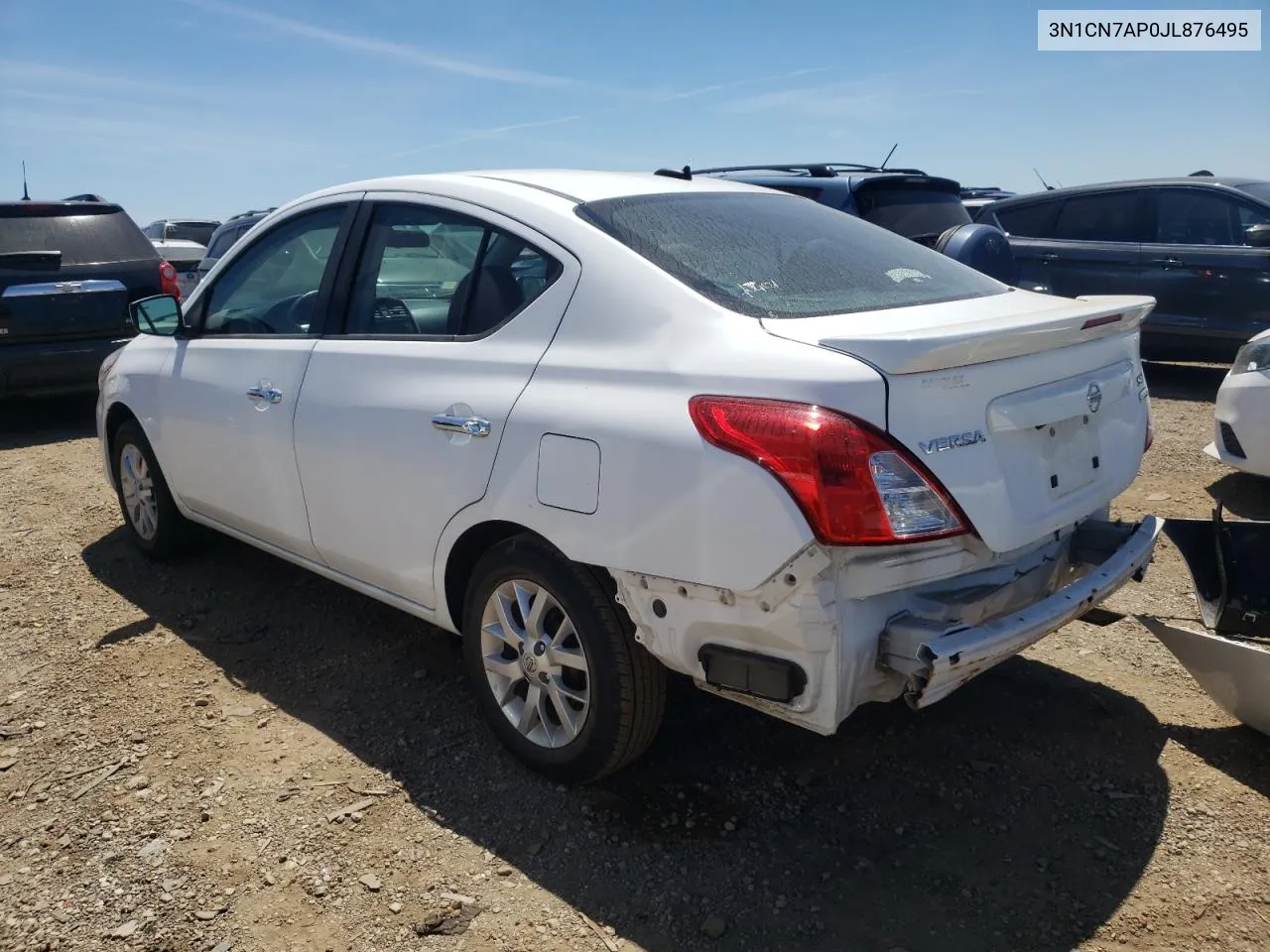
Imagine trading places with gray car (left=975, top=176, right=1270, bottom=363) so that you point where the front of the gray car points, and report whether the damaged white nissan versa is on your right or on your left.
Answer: on your right

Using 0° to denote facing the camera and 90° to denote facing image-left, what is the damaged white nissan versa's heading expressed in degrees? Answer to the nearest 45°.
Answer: approximately 135°

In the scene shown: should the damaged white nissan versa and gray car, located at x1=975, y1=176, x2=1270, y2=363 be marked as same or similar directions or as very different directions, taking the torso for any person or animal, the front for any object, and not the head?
very different directions

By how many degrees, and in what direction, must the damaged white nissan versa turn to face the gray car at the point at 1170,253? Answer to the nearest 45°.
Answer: approximately 90° to its right

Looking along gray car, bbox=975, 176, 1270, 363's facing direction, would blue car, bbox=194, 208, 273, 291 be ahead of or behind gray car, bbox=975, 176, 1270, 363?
behind

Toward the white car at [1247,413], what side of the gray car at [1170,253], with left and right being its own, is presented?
right

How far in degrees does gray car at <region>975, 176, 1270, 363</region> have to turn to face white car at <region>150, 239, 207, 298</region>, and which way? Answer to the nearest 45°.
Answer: approximately 180°

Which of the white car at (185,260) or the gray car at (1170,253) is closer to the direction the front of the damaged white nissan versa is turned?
the white car

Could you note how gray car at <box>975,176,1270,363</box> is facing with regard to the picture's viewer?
facing to the right of the viewer

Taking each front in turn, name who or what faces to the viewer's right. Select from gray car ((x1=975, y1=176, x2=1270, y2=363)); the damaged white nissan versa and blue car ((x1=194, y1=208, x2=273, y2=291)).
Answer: gray car ((x1=975, y1=176, x2=1270, y2=363))
